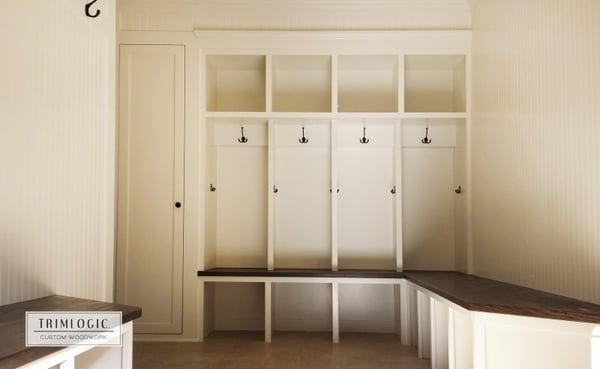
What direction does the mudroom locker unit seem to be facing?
toward the camera

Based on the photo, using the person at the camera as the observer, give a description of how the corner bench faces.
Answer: facing the viewer and to the left of the viewer

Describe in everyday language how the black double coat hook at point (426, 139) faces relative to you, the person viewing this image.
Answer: facing the viewer

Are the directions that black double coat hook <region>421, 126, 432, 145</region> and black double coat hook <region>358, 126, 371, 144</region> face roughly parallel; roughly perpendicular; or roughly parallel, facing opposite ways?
roughly parallel

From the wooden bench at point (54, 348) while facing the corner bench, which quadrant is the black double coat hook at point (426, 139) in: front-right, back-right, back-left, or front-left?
front-left

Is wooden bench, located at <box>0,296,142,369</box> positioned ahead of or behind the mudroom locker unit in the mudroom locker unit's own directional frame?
ahead

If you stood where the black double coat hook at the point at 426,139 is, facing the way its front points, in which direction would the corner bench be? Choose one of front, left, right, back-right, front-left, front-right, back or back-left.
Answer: front

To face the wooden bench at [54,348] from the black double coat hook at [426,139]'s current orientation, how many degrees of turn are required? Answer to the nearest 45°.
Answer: approximately 45° to its right

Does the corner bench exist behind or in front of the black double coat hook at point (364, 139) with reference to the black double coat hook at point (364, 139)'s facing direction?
in front

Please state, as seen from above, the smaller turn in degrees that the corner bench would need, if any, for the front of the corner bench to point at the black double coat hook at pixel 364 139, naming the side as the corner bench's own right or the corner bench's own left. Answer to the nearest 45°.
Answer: approximately 90° to the corner bench's own right

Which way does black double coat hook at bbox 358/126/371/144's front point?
toward the camera
